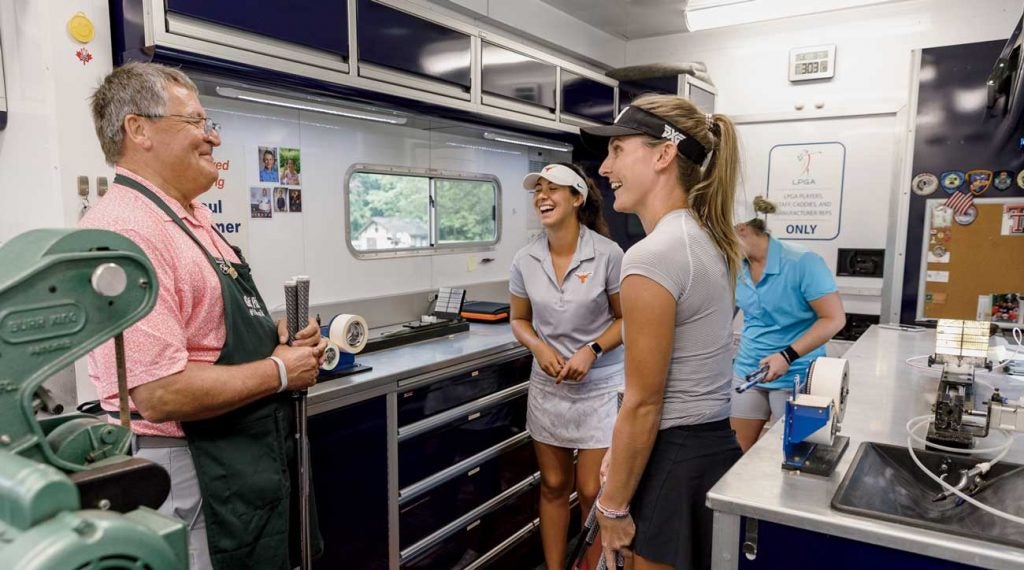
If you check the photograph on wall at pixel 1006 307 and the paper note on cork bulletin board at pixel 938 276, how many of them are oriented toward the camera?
2

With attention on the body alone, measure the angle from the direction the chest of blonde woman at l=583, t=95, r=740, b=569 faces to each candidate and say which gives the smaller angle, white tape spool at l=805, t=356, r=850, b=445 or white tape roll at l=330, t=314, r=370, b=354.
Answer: the white tape roll

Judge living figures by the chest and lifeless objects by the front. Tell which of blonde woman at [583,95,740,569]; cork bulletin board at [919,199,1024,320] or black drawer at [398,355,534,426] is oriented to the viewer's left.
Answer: the blonde woman

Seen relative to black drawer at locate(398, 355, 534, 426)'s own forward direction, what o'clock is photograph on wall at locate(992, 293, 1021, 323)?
The photograph on wall is roughly at 10 o'clock from the black drawer.

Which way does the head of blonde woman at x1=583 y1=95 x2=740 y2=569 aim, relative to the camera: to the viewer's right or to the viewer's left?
to the viewer's left

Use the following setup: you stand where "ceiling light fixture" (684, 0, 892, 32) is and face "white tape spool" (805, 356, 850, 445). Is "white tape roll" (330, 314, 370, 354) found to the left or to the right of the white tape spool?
right

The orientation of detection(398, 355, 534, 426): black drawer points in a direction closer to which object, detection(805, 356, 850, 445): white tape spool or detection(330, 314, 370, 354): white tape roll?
the white tape spool

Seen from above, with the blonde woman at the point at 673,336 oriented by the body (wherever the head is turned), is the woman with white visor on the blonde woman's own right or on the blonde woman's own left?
on the blonde woman's own right

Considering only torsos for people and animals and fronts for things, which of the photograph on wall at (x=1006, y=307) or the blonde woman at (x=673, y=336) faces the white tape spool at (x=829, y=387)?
the photograph on wall

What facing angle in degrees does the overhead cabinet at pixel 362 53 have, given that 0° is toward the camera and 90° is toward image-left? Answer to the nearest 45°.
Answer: approximately 315°

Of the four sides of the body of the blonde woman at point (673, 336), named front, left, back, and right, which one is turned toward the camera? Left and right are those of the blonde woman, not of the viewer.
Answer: left

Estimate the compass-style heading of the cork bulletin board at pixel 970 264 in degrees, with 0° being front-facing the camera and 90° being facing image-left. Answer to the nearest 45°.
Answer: approximately 0°
